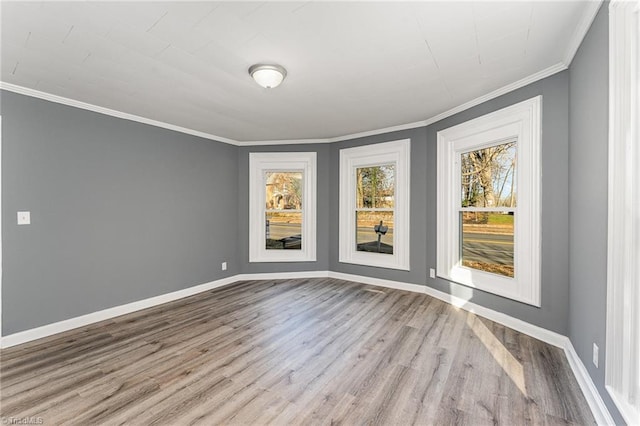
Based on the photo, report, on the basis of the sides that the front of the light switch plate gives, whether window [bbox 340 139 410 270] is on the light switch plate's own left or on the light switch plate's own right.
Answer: on the light switch plate's own left

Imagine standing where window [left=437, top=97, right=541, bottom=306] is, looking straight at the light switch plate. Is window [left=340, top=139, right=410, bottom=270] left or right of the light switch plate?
right

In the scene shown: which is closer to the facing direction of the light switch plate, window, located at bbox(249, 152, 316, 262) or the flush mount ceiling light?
the flush mount ceiling light

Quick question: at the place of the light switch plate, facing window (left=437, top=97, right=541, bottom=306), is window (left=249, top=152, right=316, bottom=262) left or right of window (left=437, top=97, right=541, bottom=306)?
left

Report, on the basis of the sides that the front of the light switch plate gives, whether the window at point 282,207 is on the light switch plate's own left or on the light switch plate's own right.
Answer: on the light switch plate's own left
